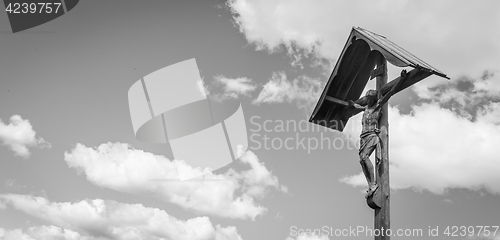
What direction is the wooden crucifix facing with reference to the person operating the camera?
facing the viewer and to the left of the viewer
